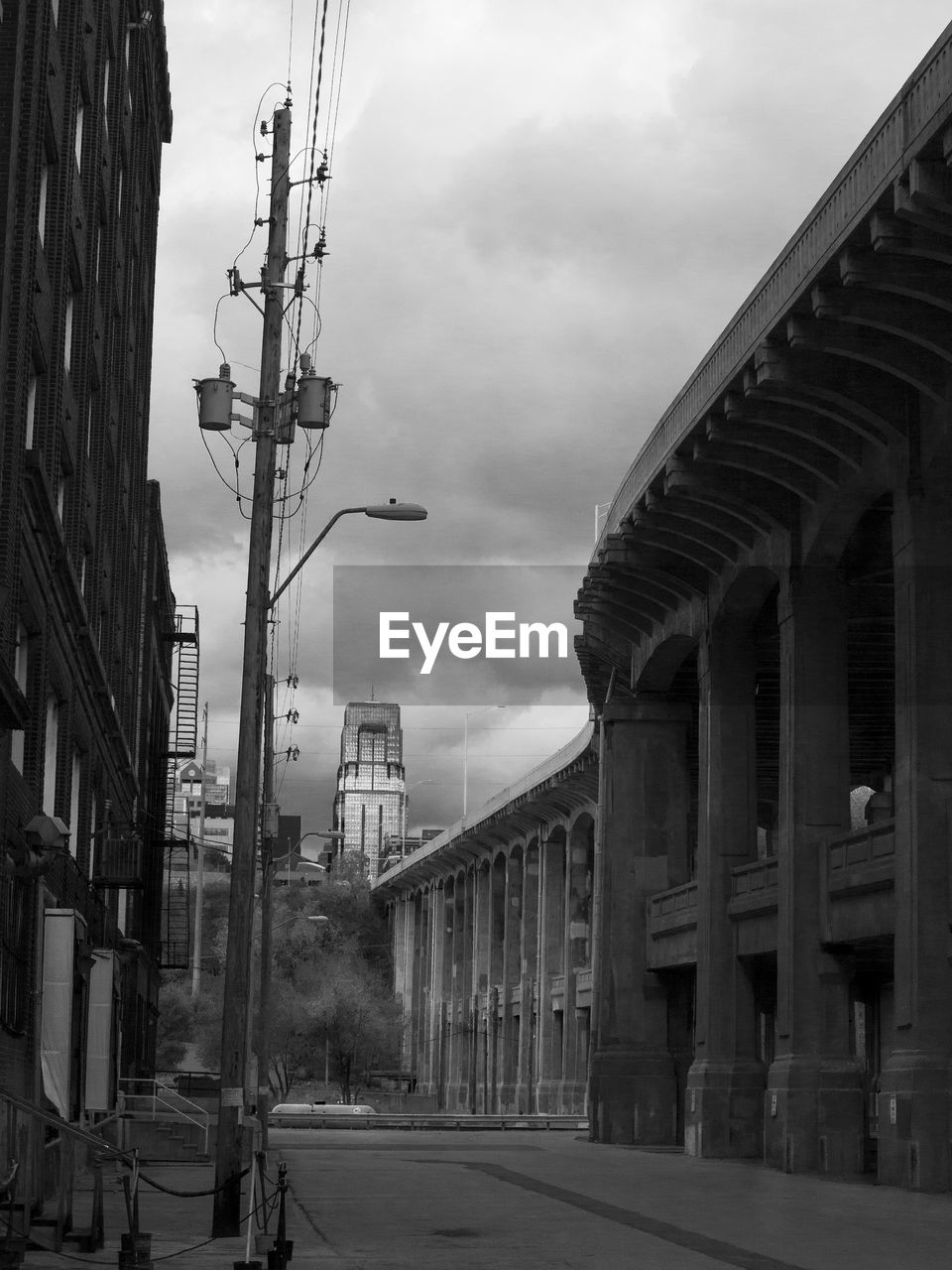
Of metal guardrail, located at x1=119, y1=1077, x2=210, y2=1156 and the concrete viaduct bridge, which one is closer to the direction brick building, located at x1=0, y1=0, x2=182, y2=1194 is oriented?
the concrete viaduct bridge

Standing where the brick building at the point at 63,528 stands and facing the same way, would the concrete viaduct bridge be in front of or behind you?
in front

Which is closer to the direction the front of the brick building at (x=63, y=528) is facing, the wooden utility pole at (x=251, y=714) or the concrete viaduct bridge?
the concrete viaduct bridge

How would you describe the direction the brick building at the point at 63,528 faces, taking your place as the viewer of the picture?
facing to the right of the viewer
